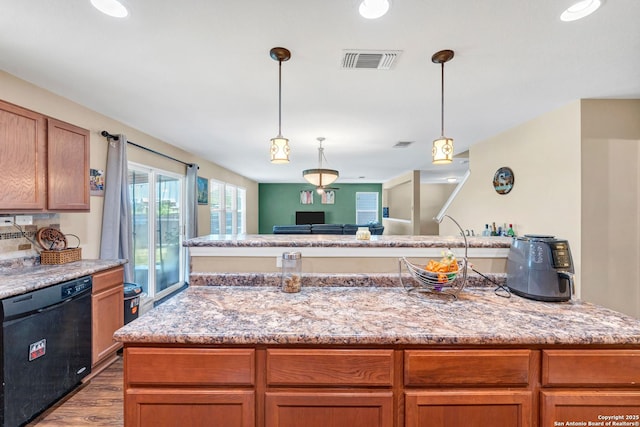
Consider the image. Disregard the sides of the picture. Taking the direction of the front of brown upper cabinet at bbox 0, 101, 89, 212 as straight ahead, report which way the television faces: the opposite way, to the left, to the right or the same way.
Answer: to the right

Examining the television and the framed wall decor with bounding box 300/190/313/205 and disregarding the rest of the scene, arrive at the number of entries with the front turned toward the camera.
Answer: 2

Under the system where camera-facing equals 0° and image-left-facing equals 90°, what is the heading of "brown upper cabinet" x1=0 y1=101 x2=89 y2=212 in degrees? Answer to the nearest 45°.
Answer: approximately 315°

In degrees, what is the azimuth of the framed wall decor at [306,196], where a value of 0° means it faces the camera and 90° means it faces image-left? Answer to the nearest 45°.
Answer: approximately 0°

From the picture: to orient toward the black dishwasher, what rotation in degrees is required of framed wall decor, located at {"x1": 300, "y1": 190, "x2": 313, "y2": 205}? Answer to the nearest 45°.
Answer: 0° — it already faces it

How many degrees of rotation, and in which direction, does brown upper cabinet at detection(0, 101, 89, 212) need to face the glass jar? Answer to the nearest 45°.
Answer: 0° — it already faces it

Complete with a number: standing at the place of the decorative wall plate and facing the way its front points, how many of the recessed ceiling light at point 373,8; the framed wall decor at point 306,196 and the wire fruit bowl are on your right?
1

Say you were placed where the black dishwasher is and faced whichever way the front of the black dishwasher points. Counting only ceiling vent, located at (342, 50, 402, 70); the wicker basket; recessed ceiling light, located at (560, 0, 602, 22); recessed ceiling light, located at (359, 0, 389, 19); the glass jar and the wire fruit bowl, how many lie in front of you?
5

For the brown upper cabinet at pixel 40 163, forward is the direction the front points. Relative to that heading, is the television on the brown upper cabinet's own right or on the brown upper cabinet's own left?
on the brown upper cabinet's own left

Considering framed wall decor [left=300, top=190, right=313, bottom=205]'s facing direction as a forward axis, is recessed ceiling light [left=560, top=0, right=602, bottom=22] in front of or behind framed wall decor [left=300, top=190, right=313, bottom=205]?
in front

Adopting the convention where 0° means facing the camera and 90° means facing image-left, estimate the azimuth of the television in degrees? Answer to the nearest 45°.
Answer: approximately 0°

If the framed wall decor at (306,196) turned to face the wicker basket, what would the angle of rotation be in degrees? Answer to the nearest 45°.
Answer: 0° — it already faces it

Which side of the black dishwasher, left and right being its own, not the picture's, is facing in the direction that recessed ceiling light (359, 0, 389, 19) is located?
front

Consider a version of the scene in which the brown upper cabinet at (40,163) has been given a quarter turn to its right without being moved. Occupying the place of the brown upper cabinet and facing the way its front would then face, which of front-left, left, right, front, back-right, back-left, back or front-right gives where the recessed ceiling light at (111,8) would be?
front-left

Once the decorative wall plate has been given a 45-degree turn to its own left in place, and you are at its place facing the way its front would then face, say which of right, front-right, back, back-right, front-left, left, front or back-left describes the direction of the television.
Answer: back-right

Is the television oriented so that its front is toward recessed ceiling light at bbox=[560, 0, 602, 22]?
yes

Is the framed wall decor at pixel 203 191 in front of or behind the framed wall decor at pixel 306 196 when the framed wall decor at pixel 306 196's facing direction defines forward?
in front

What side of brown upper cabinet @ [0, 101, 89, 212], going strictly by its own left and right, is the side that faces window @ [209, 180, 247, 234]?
left
